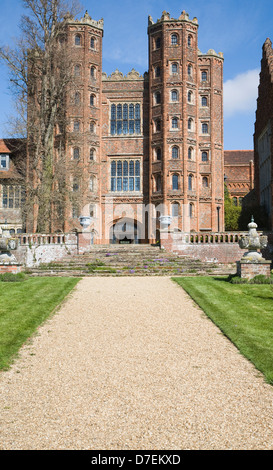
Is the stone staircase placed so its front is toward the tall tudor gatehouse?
no

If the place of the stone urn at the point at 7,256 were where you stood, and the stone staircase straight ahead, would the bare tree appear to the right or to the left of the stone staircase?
left

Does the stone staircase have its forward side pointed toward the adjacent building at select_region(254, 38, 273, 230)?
no

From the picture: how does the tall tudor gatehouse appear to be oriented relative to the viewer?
toward the camera

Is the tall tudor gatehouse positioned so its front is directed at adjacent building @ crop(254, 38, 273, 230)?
no

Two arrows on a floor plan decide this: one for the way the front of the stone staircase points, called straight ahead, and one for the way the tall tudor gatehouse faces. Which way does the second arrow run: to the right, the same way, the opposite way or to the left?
the same way

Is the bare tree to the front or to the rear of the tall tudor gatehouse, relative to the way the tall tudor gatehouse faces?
to the front

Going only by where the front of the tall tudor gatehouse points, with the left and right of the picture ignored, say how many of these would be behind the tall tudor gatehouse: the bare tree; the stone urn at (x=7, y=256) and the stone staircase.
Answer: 0

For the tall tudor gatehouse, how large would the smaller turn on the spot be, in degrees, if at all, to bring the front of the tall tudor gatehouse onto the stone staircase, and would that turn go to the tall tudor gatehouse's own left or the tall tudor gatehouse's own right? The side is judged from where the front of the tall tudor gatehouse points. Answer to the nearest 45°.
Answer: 0° — it already faces it

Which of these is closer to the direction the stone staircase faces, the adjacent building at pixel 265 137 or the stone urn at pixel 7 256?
the stone urn

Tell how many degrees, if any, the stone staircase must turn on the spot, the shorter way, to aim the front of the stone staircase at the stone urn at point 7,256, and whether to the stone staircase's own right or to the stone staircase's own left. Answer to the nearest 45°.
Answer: approximately 45° to the stone staircase's own right

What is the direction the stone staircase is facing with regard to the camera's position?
facing the viewer

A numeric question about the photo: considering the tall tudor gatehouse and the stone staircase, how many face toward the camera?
2
